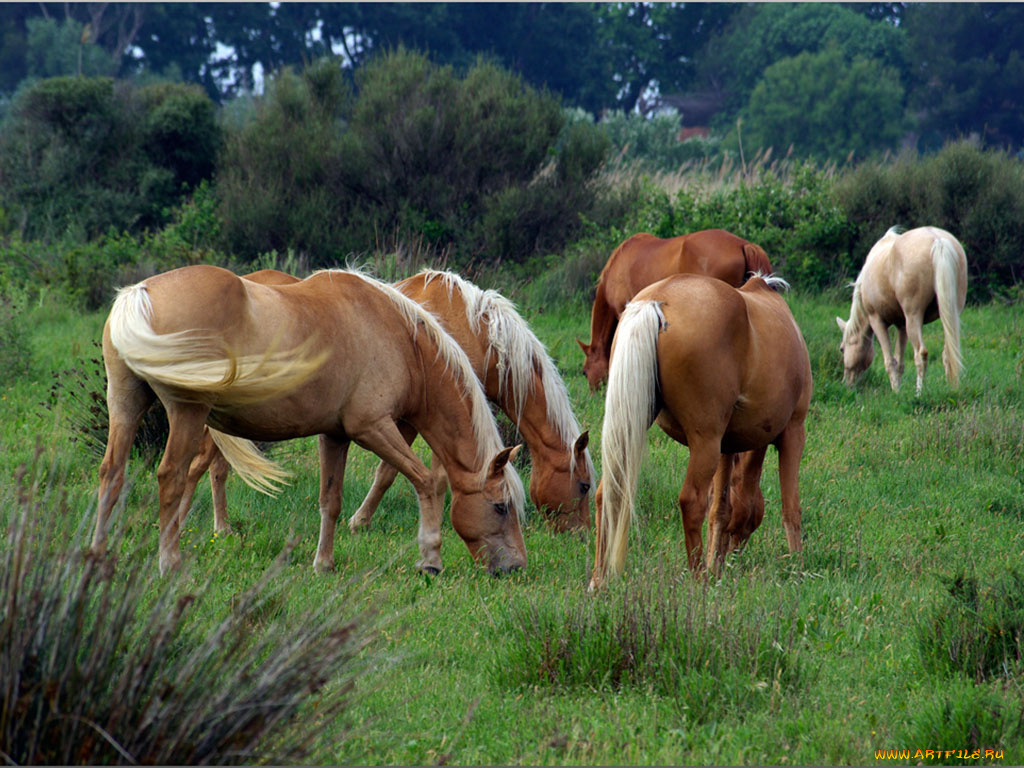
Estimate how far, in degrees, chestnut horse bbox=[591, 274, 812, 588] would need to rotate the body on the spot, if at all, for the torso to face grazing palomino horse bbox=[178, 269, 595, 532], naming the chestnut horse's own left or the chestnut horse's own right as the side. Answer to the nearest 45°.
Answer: approximately 90° to the chestnut horse's own left

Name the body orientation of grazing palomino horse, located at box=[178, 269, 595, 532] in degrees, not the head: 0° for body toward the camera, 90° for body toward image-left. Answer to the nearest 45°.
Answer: approximately 270°

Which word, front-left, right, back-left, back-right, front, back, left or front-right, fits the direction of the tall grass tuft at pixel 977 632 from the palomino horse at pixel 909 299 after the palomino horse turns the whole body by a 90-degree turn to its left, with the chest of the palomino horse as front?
front-left

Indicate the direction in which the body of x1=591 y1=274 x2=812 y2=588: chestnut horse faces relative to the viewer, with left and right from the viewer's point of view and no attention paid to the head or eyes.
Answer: facing away from the viewer and to the right of the viewer

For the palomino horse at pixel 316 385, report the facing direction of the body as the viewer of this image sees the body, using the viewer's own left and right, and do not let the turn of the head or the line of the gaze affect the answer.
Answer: facing to the right of the viewer

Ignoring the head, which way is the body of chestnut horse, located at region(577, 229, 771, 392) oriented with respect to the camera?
to the viewer's left

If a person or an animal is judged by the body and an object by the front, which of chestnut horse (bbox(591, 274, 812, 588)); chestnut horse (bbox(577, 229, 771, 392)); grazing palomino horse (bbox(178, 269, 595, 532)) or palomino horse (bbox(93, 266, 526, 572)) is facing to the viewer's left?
chestnut horse (bbox(577, 229, 771, 392))
